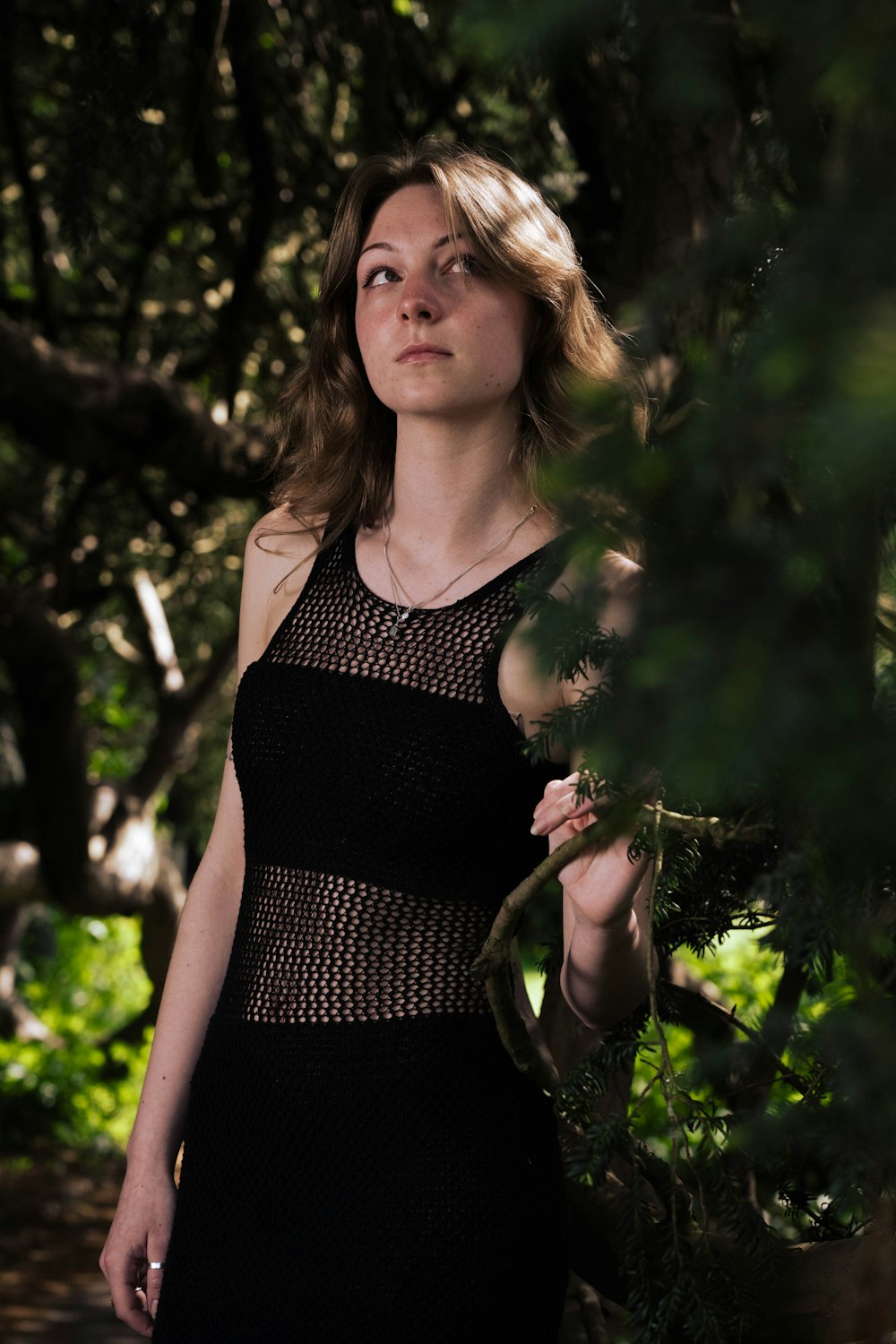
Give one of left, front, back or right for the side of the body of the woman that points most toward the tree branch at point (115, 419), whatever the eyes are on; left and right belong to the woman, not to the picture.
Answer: back

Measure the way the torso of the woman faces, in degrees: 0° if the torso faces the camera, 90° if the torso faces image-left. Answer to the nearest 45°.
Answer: approximately 0°
